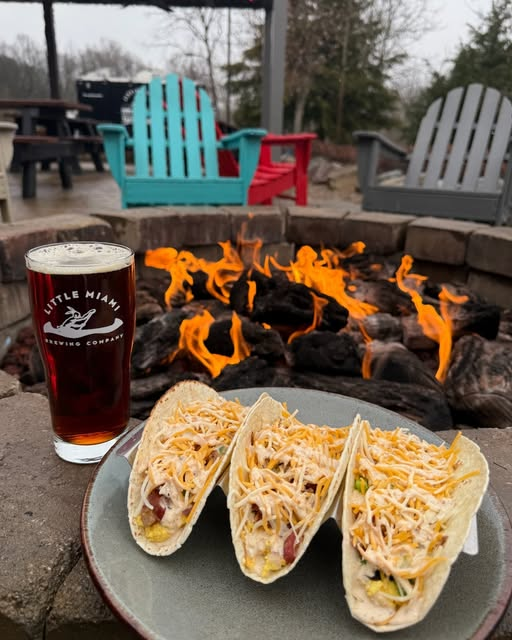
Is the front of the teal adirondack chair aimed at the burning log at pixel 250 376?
yes

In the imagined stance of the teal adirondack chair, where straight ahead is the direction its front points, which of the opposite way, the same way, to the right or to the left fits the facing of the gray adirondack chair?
to the right

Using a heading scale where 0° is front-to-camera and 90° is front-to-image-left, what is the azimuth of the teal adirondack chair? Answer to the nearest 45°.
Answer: approximately 0°

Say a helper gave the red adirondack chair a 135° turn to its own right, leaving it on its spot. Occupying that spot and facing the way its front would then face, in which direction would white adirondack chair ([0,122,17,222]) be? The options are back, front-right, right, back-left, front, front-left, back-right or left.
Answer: front

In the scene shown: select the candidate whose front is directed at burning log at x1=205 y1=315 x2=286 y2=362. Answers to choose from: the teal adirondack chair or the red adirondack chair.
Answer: the teal adirondack chair

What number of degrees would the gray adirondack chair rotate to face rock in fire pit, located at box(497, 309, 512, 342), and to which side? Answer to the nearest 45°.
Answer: approximately 45° to its left

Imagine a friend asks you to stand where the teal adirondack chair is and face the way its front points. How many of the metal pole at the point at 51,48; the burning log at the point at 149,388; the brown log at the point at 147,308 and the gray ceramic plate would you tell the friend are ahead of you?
3
